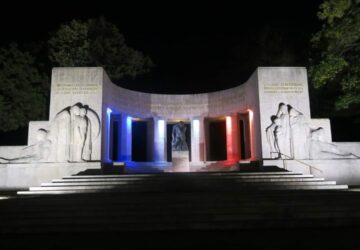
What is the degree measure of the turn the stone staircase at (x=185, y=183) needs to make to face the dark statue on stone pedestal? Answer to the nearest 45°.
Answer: approximately 180°

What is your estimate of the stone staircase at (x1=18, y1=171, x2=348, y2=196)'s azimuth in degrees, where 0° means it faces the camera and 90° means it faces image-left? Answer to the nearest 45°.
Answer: approximately 0°

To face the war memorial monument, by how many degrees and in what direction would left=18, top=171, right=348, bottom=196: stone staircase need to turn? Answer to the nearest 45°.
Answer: approximately 180°

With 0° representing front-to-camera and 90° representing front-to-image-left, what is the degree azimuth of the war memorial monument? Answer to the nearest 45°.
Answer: approximately 0°

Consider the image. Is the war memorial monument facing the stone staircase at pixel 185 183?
yes

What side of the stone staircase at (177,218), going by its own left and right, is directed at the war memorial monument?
back

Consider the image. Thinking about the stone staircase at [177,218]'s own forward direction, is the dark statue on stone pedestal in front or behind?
behind
